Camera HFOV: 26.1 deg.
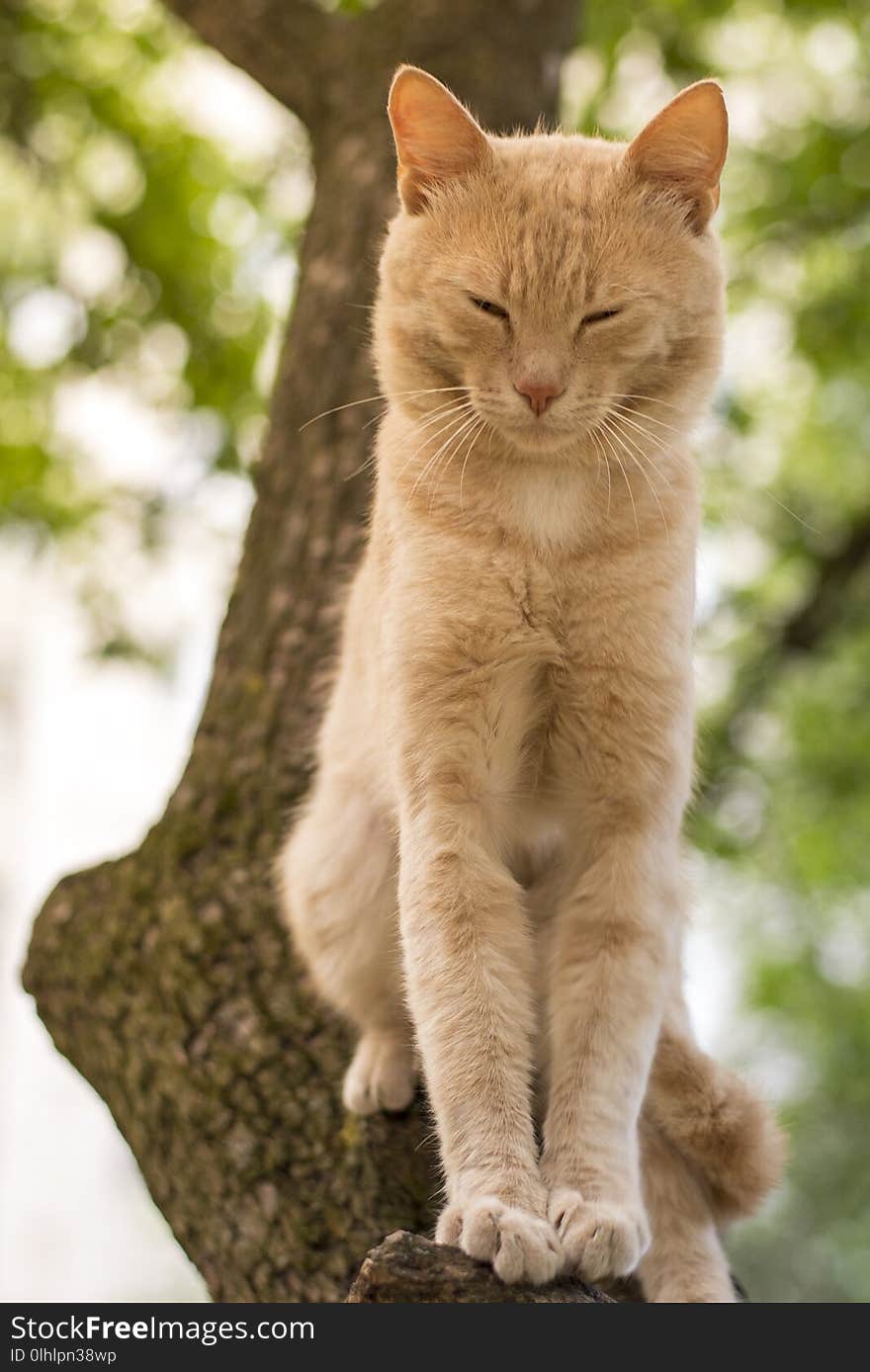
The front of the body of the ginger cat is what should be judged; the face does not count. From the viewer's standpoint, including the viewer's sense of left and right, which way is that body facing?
facing the viewer
